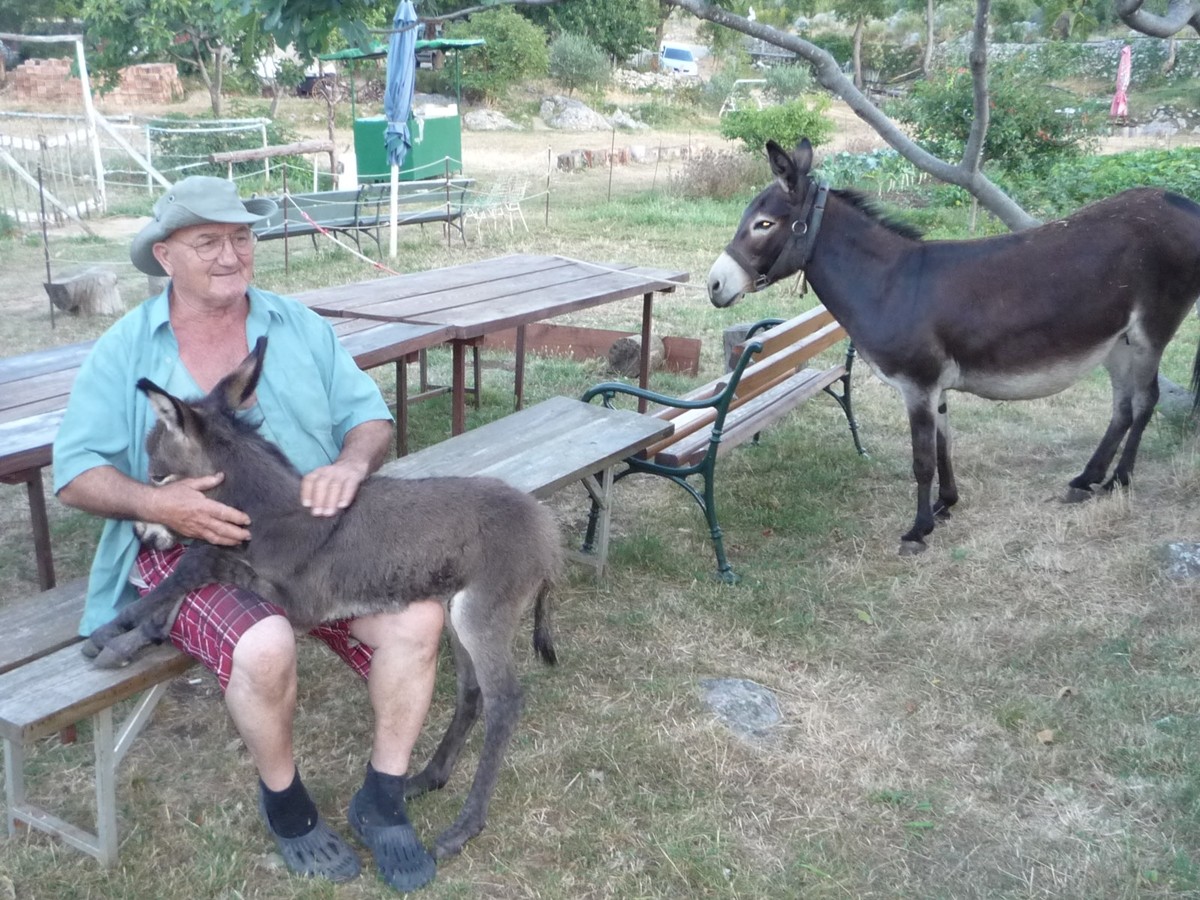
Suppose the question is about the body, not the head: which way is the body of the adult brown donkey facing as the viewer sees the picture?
to the viewer's left

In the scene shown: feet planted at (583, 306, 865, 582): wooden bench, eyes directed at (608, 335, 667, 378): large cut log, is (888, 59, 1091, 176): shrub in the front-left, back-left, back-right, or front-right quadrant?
front-right

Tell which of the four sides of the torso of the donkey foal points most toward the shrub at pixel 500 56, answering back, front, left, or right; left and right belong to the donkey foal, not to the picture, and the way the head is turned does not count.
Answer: right

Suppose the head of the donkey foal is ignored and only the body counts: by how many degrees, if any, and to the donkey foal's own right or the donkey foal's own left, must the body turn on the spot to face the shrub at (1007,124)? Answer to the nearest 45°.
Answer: approximately 135° to the donkey foal's own right

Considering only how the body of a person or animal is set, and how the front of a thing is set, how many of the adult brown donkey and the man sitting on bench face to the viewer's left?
1

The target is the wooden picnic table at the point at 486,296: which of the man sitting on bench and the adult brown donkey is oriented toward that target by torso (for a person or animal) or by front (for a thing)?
the adult brown donkey

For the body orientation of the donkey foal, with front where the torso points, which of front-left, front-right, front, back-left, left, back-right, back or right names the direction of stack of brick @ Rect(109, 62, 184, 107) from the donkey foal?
right

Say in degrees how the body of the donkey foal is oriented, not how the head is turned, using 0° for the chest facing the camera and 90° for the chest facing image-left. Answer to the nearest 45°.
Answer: approximately 90°

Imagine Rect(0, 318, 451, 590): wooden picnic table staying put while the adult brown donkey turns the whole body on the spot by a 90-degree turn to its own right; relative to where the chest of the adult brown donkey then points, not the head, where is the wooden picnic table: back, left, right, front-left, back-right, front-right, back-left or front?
back-left

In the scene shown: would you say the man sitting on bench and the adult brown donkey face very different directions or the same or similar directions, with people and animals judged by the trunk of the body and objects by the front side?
very different directions
